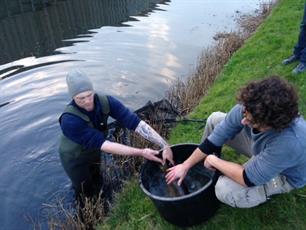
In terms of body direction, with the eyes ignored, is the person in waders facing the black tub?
yes

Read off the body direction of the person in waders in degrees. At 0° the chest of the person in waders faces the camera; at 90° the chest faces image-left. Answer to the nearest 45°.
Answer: approximately 315°

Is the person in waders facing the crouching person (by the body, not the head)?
yes
